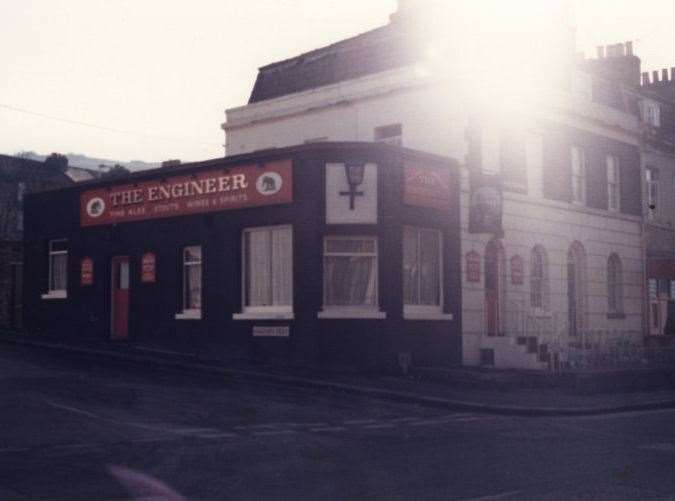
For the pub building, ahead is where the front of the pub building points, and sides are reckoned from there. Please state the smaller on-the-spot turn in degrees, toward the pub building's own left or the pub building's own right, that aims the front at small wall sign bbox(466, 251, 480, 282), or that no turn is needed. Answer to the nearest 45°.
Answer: approximately 135° to the pub building's own left

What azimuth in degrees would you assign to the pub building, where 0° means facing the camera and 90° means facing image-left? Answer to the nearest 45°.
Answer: approximately 45°

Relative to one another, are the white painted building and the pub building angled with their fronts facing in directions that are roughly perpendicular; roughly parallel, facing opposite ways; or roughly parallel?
roughly perpendicular

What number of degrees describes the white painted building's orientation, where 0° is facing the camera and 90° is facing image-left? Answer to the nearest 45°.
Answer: approximately 315°
